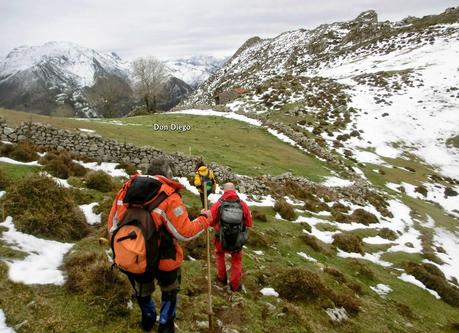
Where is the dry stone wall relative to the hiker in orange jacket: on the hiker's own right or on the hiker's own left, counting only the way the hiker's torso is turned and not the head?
on the hiker's own left

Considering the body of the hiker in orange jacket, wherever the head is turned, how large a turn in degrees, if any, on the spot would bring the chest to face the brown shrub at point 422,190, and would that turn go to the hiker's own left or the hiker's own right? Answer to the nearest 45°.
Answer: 0° — they already face it

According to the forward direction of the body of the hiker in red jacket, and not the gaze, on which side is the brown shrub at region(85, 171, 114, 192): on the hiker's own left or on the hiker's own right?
on the hiker's own left

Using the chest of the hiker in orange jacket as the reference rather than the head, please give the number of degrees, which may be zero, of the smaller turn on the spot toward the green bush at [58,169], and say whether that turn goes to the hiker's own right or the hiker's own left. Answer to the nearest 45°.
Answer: approximately 45° to the hiker's own left

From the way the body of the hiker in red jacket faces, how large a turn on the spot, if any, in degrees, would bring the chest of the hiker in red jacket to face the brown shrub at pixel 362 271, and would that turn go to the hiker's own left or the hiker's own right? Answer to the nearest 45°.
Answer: approximately 45° to the hiker's own right

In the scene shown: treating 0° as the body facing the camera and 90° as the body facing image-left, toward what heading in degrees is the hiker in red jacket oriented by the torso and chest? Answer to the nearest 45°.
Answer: approximately 180°

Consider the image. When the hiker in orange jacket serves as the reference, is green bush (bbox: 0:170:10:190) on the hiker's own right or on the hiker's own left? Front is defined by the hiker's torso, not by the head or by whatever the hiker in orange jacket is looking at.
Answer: on the hiker's own left

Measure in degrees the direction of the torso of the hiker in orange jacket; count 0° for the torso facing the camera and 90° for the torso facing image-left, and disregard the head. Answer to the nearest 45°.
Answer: approximately 225°

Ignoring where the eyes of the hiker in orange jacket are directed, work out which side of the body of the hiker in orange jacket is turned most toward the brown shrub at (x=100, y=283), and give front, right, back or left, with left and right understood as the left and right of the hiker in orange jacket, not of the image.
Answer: left

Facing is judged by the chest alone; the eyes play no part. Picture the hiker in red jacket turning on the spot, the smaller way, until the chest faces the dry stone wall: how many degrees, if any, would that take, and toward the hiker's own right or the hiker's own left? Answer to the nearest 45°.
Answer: approximately 45° to the hiker's own left

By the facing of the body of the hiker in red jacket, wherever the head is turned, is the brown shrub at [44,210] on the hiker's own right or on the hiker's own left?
on the hiker's own left
